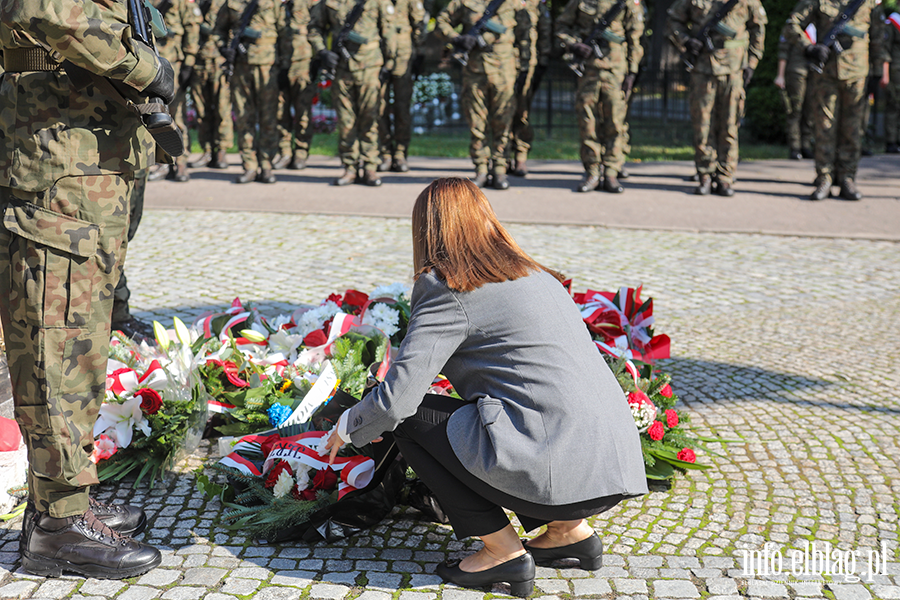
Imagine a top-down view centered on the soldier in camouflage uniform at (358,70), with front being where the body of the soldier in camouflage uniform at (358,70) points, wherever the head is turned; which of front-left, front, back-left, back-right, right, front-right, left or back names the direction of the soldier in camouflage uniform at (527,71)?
left

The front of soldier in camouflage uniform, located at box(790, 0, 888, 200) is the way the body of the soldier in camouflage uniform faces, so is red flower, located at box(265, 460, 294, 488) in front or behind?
in front

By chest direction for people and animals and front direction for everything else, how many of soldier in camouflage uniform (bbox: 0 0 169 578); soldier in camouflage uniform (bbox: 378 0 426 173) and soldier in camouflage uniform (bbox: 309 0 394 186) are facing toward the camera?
2

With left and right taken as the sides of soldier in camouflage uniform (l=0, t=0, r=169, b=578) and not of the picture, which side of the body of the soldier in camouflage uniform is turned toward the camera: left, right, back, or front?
right

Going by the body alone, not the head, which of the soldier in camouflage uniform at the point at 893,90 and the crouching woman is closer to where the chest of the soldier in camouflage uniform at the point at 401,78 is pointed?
the crouching woman

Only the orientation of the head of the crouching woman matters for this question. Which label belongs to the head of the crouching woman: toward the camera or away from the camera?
away from the camera

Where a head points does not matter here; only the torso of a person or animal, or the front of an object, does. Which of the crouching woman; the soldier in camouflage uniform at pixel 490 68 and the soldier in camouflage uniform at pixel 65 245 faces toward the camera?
the soldier in camouflage uniform at pixel 490 68

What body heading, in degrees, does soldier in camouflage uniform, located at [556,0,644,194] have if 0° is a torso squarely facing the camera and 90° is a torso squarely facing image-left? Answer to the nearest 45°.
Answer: approximately 0°

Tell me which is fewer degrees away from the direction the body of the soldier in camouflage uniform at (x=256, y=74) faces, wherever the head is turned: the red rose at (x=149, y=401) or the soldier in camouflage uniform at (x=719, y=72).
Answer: the red rose
